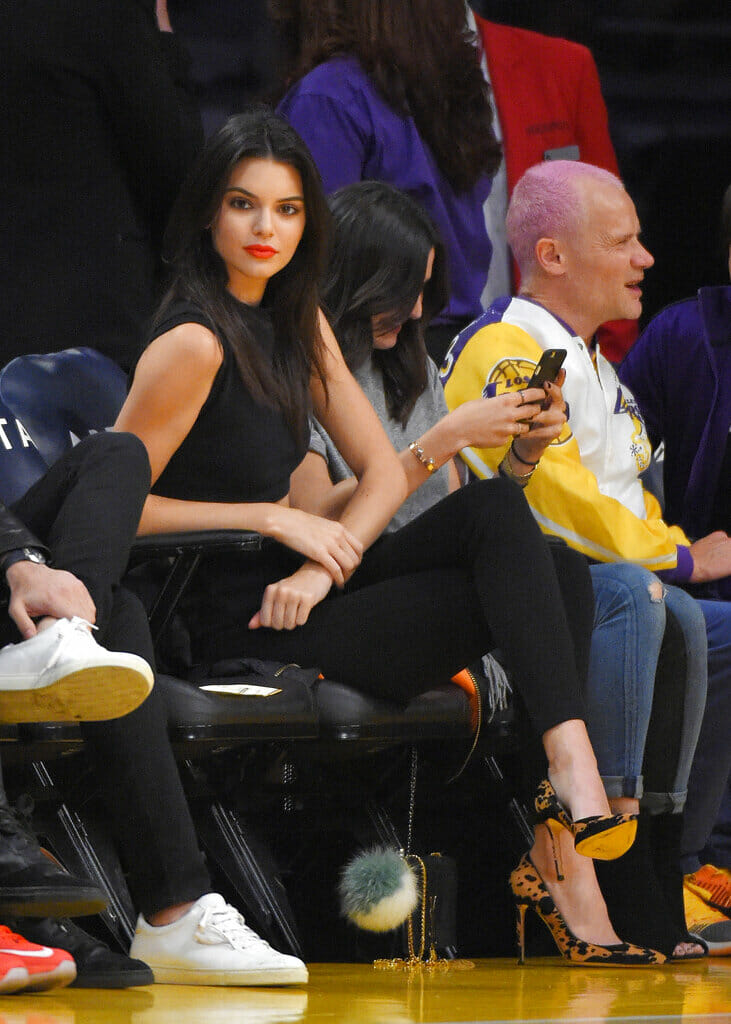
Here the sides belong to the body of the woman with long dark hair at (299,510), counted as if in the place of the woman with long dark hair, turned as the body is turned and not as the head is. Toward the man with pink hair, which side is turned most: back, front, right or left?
left

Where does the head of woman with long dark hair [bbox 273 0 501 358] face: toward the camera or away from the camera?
away from the camera

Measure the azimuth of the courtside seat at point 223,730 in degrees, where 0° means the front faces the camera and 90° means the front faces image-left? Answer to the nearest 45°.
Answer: approximately 315°

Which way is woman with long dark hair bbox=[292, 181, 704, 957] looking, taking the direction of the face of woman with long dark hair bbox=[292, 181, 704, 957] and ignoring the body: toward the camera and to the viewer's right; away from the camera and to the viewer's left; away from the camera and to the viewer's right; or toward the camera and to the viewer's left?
toward the camera and to the viewer's right

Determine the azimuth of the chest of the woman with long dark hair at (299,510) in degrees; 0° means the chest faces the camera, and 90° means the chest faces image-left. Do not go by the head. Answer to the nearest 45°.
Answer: approximately 315°

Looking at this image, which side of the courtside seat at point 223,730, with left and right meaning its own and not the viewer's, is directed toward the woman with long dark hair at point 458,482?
left

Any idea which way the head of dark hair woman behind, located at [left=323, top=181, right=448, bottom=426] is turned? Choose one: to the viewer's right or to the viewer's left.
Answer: to the viewer's right

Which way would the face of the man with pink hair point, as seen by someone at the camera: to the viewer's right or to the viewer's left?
to the viewer's right

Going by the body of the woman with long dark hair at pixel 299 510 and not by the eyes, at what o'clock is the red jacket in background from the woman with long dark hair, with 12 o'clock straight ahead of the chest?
The red jacket in background is roughly at 8 o'clock from the woman with long dark hair.
